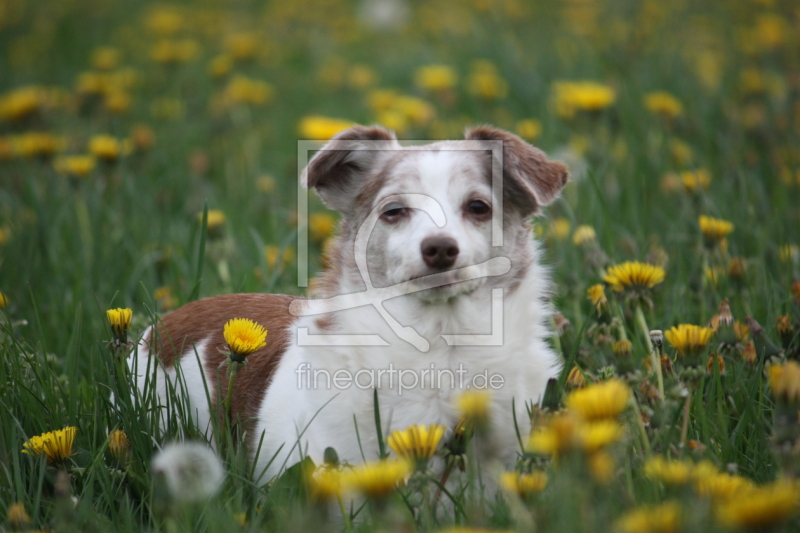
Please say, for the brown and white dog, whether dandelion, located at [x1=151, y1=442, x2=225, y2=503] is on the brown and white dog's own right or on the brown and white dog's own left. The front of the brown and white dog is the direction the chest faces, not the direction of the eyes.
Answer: on the brown and white dog's own right

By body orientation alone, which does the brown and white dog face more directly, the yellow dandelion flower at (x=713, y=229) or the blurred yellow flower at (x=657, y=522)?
the blurred yellow flower

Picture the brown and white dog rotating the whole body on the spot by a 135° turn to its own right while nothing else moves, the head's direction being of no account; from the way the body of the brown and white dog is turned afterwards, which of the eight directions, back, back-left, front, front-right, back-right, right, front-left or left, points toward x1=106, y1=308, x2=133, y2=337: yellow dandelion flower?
front

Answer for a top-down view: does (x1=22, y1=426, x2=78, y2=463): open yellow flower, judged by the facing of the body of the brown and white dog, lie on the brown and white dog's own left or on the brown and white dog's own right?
on the brown and white dog's own right

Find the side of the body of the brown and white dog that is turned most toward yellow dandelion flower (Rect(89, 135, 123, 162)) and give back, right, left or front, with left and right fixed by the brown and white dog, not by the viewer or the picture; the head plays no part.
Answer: back

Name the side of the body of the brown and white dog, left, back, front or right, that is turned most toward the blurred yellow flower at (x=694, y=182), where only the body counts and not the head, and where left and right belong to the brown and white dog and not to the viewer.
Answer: left

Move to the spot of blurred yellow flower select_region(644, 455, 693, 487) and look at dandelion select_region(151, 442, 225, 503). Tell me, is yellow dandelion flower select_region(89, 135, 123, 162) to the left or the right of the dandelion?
right

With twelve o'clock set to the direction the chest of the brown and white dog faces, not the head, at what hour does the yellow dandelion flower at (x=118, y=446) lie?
The yellow dandelion flower is roughly at 4 o'clock from the brown and white dog.

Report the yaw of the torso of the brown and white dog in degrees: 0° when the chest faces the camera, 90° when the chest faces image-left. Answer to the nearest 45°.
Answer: approximately 315°

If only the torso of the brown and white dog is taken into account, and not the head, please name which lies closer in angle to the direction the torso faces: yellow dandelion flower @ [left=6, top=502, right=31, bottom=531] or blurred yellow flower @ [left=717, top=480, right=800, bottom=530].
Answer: the blurred yellow flower

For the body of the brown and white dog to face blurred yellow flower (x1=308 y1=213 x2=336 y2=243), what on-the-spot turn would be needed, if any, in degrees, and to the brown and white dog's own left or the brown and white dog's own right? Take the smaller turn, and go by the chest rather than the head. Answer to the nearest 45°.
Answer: approximately 135° to the brown and white dog's own left

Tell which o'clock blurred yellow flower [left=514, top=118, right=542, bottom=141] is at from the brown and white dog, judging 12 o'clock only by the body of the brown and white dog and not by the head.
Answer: The blurred yellow flower is roughly at 8 o'clock from the brown and white dog.

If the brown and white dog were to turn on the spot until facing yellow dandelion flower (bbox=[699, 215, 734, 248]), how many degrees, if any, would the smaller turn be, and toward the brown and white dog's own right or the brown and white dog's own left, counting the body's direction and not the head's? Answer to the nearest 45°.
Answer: approximately 90° to the brown and white dog's own left

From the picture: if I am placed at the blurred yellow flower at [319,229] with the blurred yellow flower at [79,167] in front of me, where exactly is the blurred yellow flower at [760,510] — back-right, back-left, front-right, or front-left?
back-left
